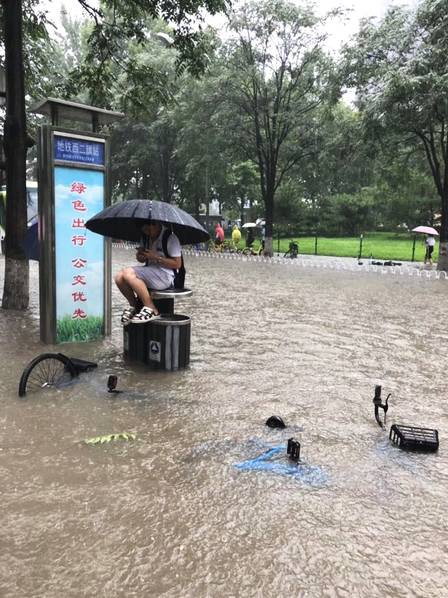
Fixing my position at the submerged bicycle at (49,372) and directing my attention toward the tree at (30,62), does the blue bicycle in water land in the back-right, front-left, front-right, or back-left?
back-right

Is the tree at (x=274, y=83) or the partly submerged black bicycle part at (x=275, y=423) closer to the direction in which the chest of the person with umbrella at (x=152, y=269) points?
the partly submerged black bicycle part

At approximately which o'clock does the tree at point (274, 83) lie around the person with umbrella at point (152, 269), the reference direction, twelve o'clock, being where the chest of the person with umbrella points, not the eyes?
The tree is roughly at 5 o'clock from the person with umbrella.

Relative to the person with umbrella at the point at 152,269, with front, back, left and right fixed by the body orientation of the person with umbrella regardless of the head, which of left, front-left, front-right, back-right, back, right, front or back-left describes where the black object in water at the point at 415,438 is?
left

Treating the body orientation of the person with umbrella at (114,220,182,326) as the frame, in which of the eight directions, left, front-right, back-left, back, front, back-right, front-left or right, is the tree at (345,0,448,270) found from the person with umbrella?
back

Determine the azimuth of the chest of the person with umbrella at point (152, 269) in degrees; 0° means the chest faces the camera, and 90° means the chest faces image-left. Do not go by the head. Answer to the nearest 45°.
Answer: approximately 45°

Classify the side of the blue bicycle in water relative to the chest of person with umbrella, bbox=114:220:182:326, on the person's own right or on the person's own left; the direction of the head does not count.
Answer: on the person's own left

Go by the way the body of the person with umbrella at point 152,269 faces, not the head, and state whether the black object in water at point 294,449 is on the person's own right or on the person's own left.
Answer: on the person's own left

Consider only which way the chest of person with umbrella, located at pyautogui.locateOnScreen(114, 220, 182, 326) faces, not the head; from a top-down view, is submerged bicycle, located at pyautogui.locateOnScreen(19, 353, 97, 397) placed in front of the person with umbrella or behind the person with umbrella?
in front

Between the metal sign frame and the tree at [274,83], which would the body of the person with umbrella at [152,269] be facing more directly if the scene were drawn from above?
the metal sign frame

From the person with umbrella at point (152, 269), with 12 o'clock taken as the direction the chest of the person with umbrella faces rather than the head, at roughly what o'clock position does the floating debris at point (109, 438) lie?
The floating debris is roughly at 11 o'clock from the person with umbrella.

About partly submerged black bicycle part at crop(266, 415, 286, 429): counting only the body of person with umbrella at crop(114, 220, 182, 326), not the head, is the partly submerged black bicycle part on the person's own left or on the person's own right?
on the person's own left
